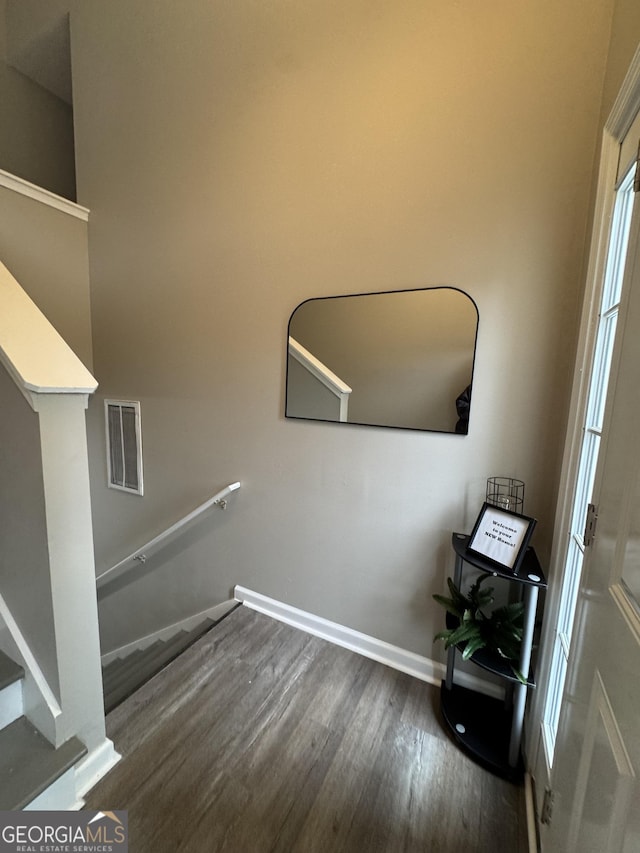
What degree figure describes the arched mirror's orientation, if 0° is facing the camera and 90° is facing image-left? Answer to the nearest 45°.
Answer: approximately 45°

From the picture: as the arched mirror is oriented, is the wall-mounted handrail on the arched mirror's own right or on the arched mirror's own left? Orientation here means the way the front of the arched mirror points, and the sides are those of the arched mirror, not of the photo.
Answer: on the arched mirror's own right

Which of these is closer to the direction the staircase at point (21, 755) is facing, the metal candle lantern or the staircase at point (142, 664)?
the metal candle lantern

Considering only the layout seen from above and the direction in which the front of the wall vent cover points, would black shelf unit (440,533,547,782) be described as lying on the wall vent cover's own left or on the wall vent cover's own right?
on the wall vent cover's own left

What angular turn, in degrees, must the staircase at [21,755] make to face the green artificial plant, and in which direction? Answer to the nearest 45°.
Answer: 0° — it already faces it

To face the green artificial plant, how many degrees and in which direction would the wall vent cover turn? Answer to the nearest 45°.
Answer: approximately 90° to its left

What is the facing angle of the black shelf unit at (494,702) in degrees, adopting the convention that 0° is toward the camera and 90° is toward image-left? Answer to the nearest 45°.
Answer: approximately 45°

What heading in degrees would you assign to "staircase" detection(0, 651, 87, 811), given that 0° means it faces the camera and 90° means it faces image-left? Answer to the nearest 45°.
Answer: approximately 315°

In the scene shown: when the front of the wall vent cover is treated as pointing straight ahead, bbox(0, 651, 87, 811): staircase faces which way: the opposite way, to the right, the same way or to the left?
to the left
